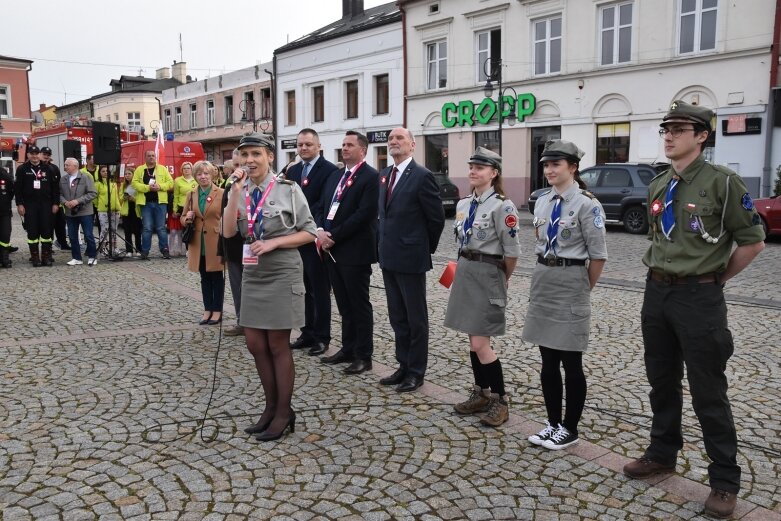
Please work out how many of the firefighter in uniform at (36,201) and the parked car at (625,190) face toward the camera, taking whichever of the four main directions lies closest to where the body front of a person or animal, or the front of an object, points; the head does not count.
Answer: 1

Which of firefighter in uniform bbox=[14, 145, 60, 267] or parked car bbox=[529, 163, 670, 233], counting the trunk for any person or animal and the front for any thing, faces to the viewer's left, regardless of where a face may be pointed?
the parked car

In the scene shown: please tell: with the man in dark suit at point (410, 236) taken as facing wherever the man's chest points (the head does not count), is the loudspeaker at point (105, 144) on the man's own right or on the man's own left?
on the man's own right

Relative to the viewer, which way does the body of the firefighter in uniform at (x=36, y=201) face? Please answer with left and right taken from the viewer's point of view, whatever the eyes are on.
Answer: facing the viewer

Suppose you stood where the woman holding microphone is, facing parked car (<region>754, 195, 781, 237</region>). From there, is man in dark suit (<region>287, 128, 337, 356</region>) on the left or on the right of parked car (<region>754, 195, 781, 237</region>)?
left

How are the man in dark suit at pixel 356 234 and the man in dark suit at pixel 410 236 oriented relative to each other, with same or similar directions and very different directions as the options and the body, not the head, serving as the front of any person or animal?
same or similar directions

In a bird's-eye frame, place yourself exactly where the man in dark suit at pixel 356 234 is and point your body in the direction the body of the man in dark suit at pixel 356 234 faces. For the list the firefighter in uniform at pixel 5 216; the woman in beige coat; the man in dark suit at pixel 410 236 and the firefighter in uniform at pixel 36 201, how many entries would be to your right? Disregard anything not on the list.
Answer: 3

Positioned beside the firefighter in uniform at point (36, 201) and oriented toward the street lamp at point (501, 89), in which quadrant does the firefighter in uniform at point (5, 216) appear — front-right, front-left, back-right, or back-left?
back-left

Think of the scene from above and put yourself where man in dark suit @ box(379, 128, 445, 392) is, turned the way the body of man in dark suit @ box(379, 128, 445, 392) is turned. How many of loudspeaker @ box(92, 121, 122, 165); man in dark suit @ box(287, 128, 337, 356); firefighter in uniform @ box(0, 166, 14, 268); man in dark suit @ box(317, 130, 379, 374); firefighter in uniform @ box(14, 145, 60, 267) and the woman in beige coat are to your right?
6

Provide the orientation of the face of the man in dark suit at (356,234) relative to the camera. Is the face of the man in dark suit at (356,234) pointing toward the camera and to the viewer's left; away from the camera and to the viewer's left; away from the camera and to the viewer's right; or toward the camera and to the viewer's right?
toward the camera and to the viewer's left

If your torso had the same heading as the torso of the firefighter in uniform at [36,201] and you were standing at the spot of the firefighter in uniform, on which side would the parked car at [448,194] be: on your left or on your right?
on your left

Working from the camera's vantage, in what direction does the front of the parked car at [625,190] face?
facing to the left of the viewer

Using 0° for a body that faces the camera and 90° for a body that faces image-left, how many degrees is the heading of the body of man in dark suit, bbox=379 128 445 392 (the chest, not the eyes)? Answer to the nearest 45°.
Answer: approximately 45°

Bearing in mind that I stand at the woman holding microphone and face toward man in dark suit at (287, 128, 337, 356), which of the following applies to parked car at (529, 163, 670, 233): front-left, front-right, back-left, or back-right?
front-right

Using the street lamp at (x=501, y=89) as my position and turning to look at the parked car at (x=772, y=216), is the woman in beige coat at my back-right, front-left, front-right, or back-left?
front-right

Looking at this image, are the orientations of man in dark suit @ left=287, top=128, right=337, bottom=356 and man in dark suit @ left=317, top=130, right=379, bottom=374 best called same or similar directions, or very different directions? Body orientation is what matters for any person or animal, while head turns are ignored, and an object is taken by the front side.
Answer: same or similar directions

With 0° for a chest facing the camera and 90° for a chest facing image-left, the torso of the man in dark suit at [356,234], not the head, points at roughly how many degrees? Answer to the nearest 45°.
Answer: approximately 45°

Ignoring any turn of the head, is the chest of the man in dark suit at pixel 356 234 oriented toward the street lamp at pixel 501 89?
no

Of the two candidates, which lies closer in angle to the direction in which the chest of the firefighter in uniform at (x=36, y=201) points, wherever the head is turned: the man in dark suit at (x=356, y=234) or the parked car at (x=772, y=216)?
the man in dark suit

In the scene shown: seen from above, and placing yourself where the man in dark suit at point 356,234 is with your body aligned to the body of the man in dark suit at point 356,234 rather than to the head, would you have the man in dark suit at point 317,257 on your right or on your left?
on your right

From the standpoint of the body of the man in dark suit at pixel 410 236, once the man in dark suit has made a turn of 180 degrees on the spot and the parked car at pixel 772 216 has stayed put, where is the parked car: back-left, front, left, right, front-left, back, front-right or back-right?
front

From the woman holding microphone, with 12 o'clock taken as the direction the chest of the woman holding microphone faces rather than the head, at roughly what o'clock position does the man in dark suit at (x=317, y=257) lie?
The man in dark suit is roughly at 5 o'clock from the woman holding microphone.
